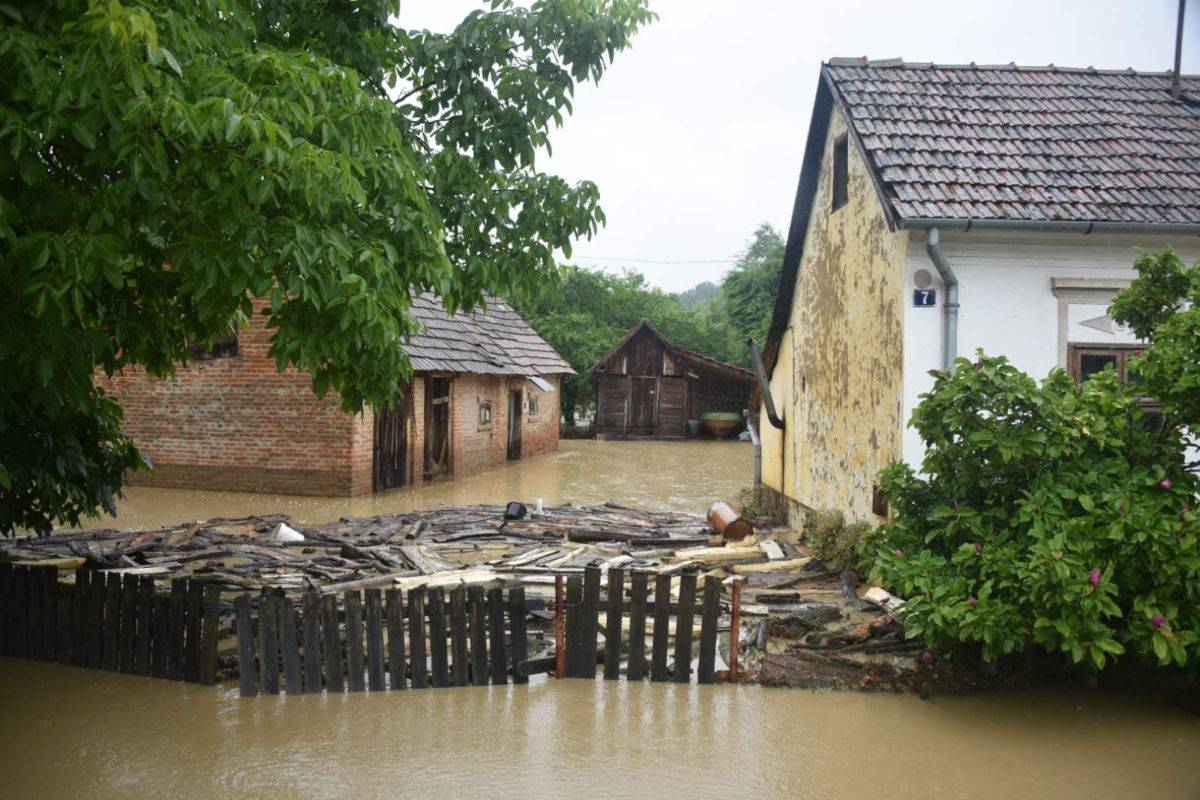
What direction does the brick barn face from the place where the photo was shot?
facing the viewer and to the right of the viewer

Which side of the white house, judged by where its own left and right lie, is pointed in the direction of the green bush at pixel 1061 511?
front

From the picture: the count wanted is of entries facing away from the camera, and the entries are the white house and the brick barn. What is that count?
0

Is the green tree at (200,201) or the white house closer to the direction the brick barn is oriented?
the white house

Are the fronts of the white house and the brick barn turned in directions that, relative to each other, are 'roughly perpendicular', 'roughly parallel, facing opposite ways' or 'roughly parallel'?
roughly perpendicular

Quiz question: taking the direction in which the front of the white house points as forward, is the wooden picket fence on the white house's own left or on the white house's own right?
on the white house's own right

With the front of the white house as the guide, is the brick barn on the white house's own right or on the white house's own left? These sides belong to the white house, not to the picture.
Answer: on the white house's own right

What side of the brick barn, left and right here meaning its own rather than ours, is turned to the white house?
front

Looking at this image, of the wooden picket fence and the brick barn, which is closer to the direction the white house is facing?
the wooden picket fence

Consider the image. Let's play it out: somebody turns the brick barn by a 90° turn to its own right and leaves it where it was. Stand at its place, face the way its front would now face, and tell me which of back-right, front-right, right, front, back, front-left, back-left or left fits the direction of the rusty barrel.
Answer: left

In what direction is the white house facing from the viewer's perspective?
toward the camera
